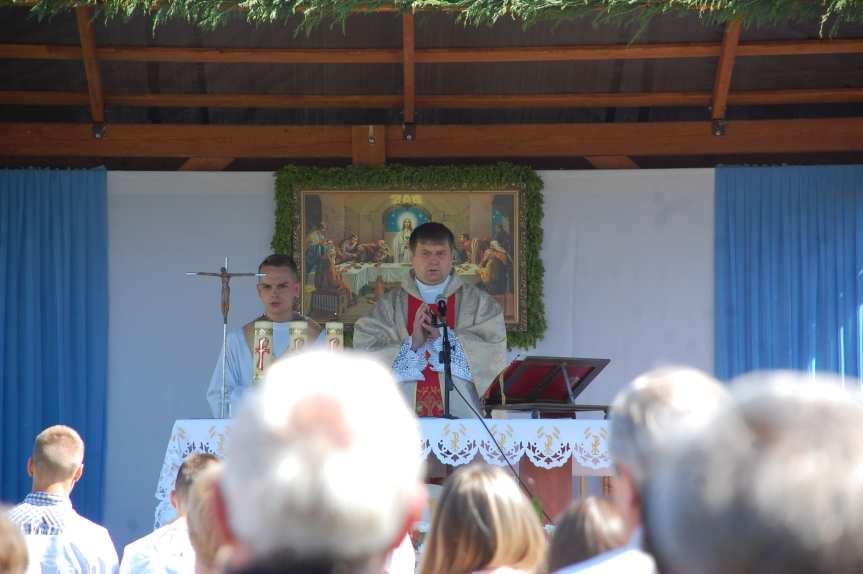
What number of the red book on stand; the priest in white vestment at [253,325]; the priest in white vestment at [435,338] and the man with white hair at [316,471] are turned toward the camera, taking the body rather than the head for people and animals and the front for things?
2

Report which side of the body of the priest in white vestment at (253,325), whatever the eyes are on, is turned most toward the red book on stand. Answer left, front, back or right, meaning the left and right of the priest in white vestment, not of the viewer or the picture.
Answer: left

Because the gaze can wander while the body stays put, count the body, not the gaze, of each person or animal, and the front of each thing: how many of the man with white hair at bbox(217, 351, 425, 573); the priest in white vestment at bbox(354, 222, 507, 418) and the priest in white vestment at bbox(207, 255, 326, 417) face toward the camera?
2

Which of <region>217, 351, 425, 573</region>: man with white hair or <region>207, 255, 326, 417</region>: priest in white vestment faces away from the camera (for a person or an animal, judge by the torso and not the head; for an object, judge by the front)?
the man with white hair

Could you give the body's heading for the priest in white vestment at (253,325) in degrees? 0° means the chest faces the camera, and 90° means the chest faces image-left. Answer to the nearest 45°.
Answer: approximately 0°

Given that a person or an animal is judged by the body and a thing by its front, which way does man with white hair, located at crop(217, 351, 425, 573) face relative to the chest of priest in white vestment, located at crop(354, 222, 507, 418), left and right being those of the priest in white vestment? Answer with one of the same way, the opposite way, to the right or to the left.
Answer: the opposite way

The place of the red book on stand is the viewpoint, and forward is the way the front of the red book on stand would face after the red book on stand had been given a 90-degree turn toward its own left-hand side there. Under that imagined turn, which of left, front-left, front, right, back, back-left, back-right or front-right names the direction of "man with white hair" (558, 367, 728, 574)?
front-left

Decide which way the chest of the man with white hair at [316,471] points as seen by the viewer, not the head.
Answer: away from the camera

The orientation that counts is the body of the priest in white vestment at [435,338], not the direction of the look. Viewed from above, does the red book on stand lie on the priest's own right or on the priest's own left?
on the priest's own left

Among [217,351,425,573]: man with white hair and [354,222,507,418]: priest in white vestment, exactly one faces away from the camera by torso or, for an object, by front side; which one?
the man with white hair

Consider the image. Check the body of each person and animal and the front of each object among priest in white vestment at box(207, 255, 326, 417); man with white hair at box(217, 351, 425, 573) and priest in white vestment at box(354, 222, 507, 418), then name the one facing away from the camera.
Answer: the man with white hair

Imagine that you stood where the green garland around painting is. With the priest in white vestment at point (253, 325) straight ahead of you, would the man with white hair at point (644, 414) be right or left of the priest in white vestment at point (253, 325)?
left

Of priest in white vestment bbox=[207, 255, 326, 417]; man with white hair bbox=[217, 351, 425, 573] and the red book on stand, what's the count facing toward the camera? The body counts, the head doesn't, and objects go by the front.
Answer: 1

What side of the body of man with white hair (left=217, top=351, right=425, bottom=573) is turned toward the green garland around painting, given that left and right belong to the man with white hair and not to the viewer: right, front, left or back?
front

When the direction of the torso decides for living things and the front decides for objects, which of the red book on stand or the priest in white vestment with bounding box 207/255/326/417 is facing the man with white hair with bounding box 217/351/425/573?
the priest in white vestment
